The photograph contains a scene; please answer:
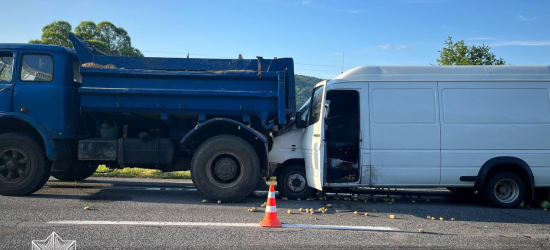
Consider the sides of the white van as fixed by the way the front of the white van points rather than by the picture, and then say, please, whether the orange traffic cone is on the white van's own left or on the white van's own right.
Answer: on the white van's own left

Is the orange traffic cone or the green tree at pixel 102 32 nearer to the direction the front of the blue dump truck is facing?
the green tree

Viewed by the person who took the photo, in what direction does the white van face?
facing to the left of the viewer

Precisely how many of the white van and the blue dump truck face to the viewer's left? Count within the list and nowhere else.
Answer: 2

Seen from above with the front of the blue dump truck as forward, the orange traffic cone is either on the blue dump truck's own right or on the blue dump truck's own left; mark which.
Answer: on the blue dump truck's own left

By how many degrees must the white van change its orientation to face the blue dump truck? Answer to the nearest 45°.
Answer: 0° — it already faces it

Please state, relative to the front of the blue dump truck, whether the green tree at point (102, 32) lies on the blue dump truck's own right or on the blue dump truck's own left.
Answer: on the blue dump truck's own right

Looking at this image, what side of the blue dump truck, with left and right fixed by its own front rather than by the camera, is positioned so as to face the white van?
back

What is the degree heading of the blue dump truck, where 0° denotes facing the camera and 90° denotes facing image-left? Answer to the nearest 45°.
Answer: approximately 90°
